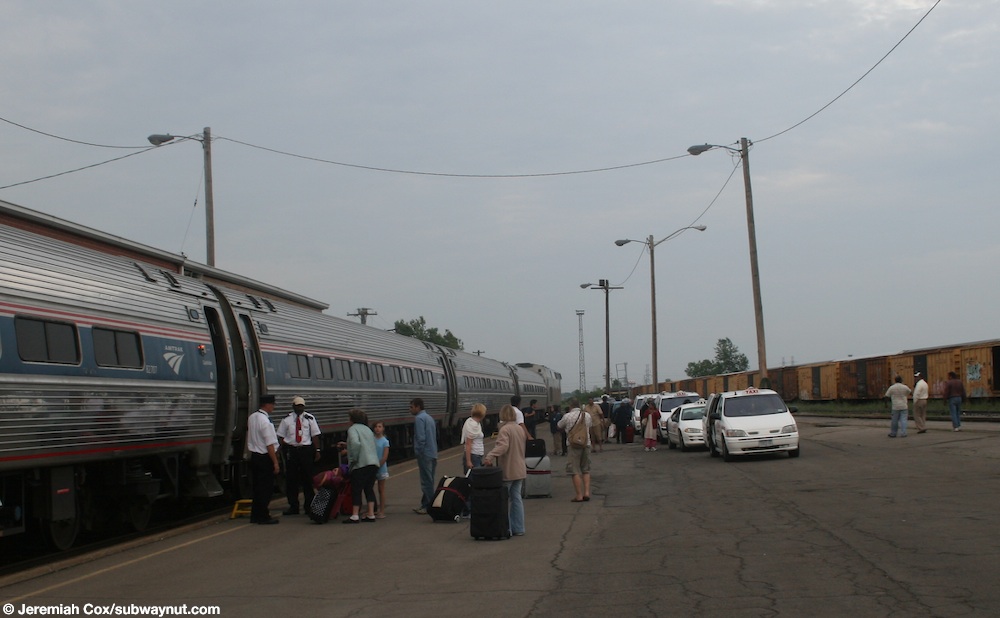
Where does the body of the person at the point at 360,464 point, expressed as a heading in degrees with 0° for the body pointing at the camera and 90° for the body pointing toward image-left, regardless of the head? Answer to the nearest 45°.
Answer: approximately 135°

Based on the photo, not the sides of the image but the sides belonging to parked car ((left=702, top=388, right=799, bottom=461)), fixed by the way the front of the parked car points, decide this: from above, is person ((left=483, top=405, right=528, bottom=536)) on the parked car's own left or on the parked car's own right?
on the parked car's own right

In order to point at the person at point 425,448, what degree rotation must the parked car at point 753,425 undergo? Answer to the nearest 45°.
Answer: approximately 90° to its right

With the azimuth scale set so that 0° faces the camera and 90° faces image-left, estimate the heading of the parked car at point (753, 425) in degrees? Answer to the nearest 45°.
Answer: approximately 315°

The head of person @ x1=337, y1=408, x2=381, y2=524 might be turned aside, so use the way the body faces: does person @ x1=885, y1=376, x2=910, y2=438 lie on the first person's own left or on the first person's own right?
on the first person's own right

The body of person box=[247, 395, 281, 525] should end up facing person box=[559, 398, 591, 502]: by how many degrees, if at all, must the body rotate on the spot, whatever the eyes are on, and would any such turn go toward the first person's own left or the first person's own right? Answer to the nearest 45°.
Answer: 0° — they already face them

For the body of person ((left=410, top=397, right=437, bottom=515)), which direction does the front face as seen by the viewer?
to the viewer's left

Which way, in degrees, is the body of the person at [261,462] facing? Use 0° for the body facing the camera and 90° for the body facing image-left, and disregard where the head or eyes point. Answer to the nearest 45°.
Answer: approximately 270°
